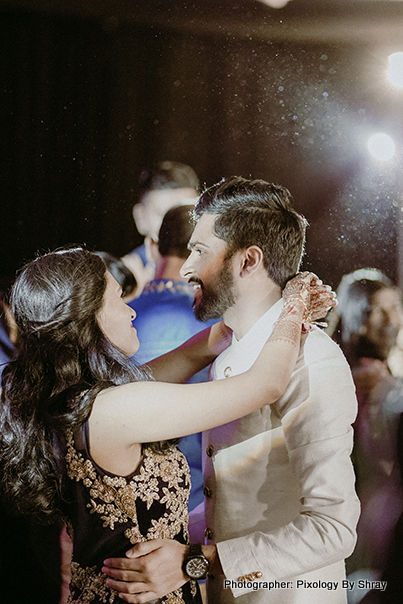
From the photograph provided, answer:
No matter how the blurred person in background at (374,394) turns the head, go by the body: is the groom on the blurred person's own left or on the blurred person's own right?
on the blurred person's own right

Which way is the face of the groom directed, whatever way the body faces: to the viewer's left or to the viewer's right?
to the viewer's left

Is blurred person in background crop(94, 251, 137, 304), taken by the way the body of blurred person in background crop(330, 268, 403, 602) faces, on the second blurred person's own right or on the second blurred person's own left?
on the second blurred person's own right

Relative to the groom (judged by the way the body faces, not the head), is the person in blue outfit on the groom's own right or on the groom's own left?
on the groom's own right

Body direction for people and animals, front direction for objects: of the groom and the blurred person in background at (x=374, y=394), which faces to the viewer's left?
the groom

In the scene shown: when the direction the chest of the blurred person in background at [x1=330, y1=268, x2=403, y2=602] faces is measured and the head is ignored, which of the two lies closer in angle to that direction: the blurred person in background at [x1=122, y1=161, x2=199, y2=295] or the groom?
the groom

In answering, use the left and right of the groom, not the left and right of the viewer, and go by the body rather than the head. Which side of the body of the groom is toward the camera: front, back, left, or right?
left

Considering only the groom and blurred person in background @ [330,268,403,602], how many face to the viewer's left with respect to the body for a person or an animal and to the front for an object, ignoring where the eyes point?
1
